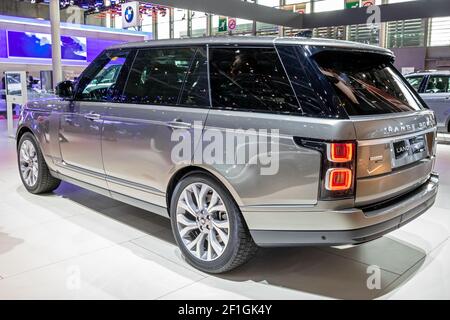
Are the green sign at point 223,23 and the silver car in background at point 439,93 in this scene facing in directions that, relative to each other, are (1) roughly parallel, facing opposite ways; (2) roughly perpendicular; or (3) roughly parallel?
roughly perpendicular

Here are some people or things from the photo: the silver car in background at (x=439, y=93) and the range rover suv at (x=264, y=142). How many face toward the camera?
0

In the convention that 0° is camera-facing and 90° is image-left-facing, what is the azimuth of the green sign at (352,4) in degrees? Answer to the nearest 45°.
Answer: approximately 0°

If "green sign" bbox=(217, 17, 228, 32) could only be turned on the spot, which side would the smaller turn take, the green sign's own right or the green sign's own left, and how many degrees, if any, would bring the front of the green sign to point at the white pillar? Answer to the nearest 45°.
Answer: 0° — it already faces it

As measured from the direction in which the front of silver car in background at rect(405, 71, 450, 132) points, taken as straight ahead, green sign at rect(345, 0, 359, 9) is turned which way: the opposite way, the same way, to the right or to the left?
to the left

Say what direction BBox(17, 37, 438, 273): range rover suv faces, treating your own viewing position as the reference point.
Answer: facing away from the viewer and to the left of the viewer

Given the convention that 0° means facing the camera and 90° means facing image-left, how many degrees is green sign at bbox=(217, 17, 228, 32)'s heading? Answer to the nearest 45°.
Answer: approximately 0°

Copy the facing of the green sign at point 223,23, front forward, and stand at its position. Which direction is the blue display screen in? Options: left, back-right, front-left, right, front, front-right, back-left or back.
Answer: right

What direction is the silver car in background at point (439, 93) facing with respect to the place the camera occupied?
facing to the left of the viewer

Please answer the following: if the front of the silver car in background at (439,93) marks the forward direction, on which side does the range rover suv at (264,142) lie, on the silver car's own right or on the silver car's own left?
on the silver car's own left

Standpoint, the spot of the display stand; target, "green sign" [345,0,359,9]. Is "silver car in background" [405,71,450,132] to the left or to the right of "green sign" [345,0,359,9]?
right
